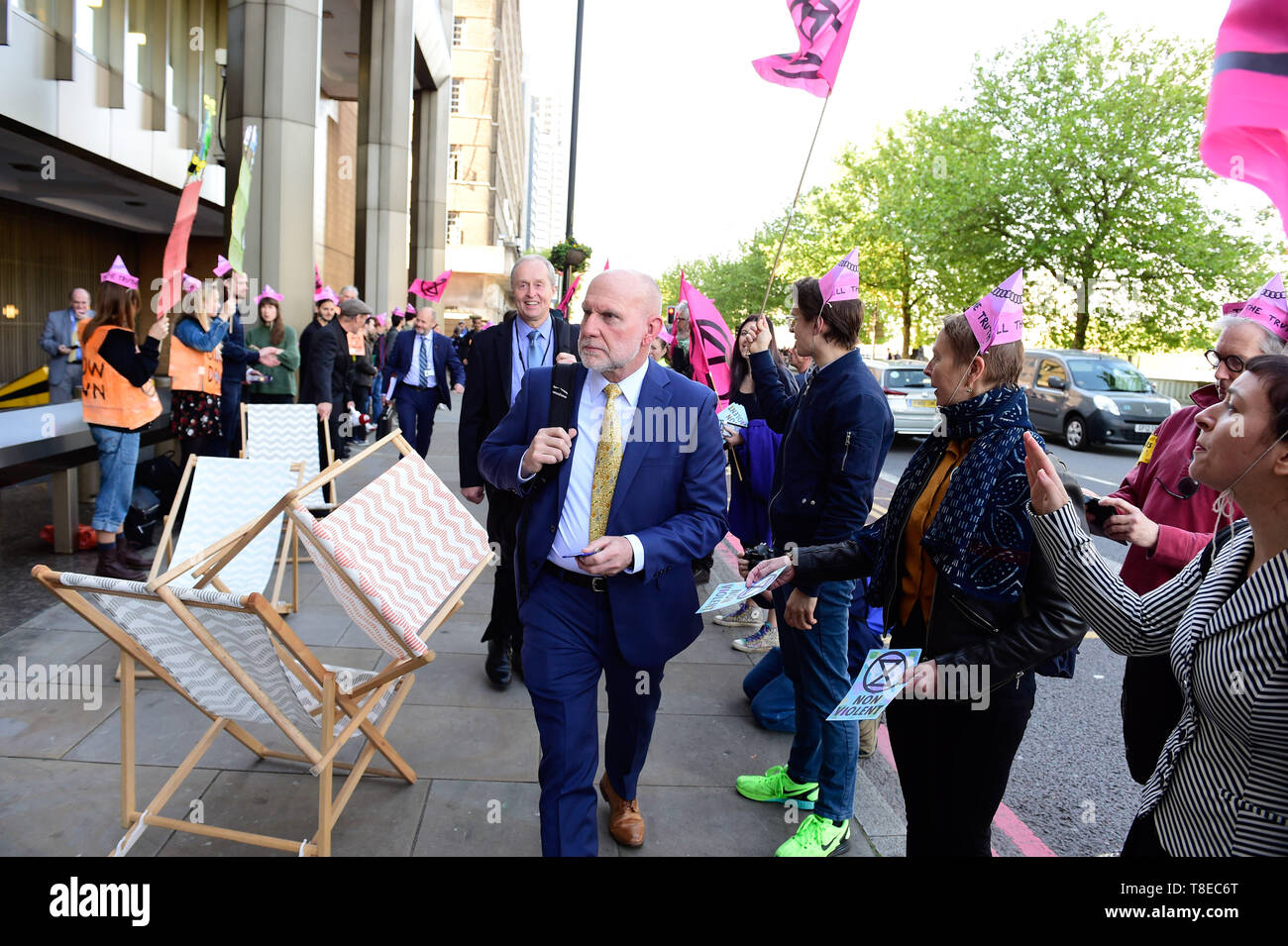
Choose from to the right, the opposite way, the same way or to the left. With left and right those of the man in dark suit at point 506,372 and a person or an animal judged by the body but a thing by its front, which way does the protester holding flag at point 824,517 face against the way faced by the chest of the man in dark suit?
to the right

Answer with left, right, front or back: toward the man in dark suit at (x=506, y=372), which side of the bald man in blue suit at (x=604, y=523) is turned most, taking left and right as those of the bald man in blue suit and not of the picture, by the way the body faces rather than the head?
back

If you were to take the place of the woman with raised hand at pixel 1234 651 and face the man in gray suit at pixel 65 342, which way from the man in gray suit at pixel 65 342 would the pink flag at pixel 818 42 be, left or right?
right

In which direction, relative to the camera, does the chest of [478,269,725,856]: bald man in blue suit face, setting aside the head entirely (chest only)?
toward the camera

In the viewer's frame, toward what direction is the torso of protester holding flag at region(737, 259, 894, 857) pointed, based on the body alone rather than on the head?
to the viewer's left

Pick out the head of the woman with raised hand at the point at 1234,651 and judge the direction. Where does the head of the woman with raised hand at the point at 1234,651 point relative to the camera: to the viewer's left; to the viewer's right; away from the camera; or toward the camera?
to the viewer's left

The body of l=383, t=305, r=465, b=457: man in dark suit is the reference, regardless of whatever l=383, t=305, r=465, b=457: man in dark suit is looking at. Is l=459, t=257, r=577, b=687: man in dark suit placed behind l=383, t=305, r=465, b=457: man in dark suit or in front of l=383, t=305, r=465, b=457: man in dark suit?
in front

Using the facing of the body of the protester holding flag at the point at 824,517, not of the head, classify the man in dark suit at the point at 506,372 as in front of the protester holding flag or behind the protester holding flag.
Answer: in front
